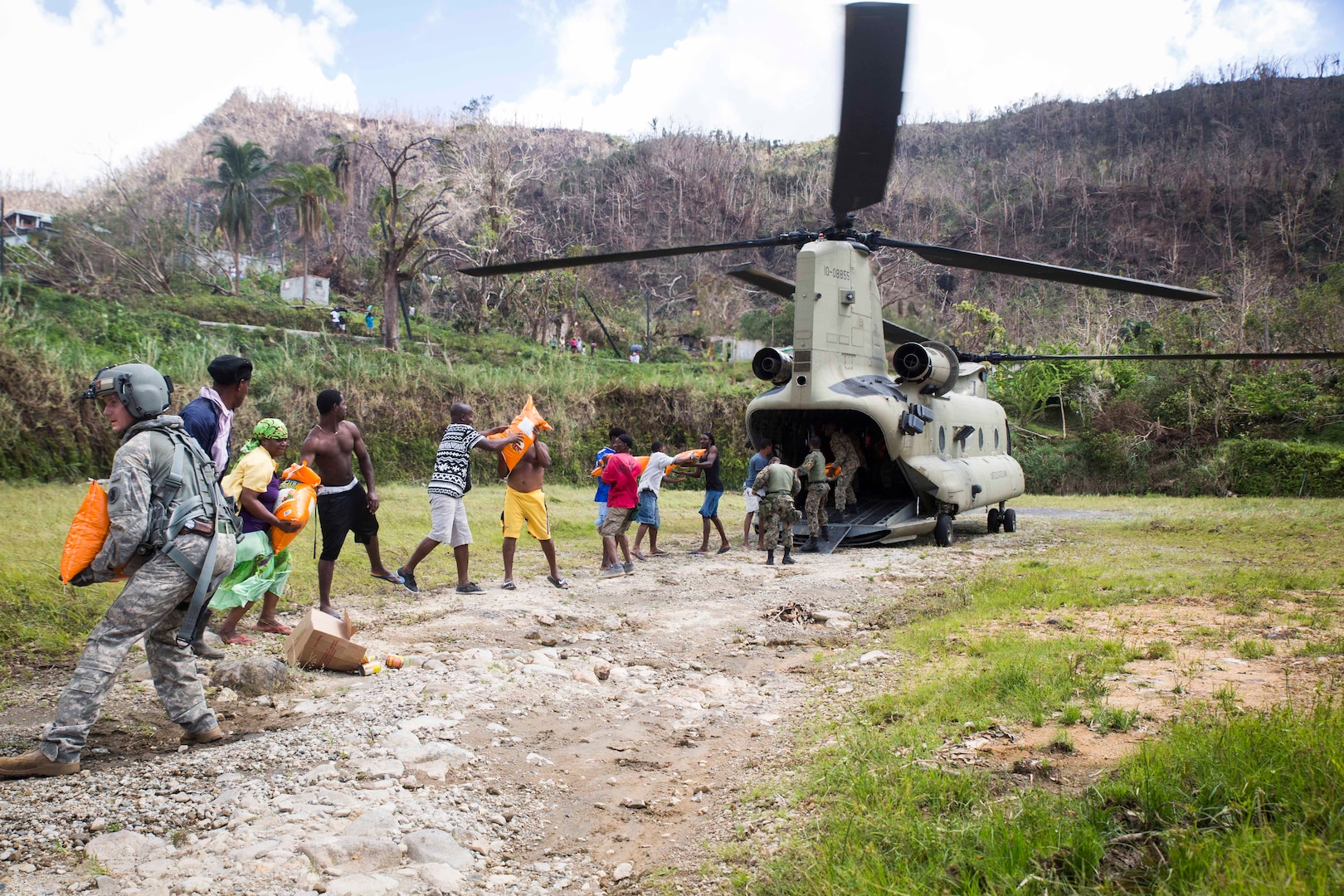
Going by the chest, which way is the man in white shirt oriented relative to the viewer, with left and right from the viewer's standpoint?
facing to the right of the viewer

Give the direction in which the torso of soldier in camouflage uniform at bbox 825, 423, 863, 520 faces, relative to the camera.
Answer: to the viewer's left

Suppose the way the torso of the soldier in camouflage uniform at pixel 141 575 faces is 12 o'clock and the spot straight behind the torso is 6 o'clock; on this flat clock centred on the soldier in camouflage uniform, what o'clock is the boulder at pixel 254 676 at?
The boulder is roughly at 4 o'clock from the soldier in camouflage uniform.

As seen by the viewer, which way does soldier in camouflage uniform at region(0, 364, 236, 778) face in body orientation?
to the viewer's left

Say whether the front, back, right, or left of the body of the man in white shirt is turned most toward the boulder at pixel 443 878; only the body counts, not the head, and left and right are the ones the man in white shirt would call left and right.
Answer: right

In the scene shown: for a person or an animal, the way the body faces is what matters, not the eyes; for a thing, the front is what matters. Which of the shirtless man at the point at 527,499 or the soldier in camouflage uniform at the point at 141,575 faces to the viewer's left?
the soldier in camouflage uniform

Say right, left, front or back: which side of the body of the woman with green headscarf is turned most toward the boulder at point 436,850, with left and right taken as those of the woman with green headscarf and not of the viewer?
right

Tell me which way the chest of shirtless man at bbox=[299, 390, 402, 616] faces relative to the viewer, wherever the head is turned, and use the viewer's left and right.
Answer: facing the viewer and to the right of the viewer

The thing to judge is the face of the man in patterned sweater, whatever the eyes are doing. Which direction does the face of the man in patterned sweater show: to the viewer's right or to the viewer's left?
to the viewer's right

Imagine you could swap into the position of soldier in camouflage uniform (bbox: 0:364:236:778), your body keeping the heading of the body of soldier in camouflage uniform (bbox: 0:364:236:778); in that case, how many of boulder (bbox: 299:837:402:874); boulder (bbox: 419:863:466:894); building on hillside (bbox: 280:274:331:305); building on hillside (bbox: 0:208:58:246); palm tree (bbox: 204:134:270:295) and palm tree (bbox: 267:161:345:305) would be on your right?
4
